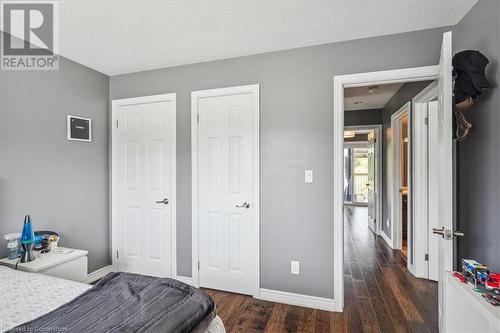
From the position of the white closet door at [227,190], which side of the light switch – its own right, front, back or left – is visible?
right

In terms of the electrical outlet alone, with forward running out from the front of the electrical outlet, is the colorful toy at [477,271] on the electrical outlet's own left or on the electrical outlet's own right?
on the electrical outlet's own left

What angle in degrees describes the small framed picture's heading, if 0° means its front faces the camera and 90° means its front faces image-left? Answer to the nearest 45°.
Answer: approximately 315°

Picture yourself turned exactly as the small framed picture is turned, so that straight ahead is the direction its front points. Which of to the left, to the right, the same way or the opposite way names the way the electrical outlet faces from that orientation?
to the right

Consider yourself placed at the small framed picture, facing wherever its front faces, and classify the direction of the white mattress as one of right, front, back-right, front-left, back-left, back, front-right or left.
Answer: front-right

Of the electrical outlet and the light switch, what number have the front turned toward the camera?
2

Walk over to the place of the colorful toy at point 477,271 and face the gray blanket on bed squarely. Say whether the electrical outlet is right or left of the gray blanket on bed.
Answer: right

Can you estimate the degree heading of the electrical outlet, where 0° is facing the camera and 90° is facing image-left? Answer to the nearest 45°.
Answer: approximately 0°

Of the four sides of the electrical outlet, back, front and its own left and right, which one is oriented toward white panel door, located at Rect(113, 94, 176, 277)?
right

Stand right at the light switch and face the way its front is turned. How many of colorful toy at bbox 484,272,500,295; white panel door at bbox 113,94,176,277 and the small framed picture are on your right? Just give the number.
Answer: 2

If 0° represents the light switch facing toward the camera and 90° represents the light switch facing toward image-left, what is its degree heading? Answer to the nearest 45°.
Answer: approximately 0°

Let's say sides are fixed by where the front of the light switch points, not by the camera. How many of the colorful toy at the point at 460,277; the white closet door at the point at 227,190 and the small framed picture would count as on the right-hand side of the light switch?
2

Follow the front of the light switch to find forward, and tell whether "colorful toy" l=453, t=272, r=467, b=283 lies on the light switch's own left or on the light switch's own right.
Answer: on the light switch's own left
